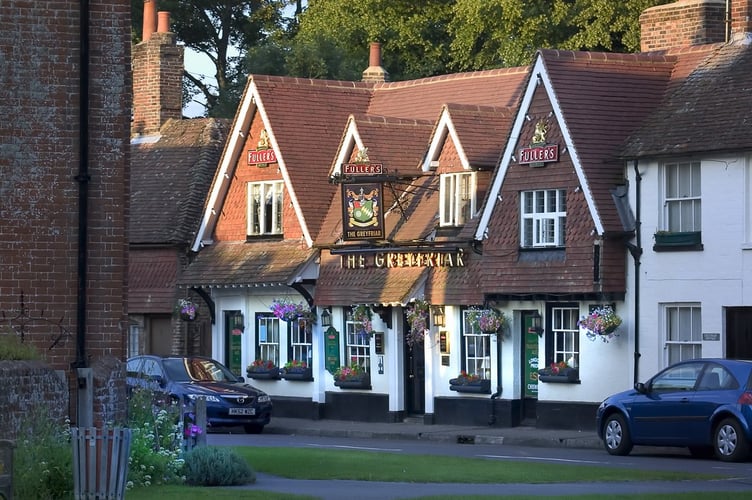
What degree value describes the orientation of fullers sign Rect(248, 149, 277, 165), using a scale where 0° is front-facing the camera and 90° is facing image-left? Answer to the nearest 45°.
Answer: approximately 0°

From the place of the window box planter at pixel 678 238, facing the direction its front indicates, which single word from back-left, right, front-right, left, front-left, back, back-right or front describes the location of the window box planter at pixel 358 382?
back-right

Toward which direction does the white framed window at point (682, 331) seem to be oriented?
toward the camera

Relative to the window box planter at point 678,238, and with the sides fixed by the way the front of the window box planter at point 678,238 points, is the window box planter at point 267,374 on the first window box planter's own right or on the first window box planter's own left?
on the first window box planter's own right

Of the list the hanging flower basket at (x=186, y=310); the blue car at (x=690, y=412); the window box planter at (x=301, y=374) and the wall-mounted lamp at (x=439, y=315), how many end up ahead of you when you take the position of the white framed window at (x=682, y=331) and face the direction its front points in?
1

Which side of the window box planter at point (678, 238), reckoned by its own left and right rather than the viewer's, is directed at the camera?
front

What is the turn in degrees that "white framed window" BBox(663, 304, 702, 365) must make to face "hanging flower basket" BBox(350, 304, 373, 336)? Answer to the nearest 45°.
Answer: approximately 135° to its right

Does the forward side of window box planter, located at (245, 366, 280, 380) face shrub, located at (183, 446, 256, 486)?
yes

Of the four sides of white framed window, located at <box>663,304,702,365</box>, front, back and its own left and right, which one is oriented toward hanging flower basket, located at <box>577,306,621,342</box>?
right

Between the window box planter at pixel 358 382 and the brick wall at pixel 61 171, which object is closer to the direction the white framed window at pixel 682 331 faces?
the brick wall

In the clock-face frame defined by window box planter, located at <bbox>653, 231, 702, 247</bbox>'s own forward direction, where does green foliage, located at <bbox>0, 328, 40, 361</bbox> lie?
The green foliage is roughly at 1 o'clock from the window box planter.
